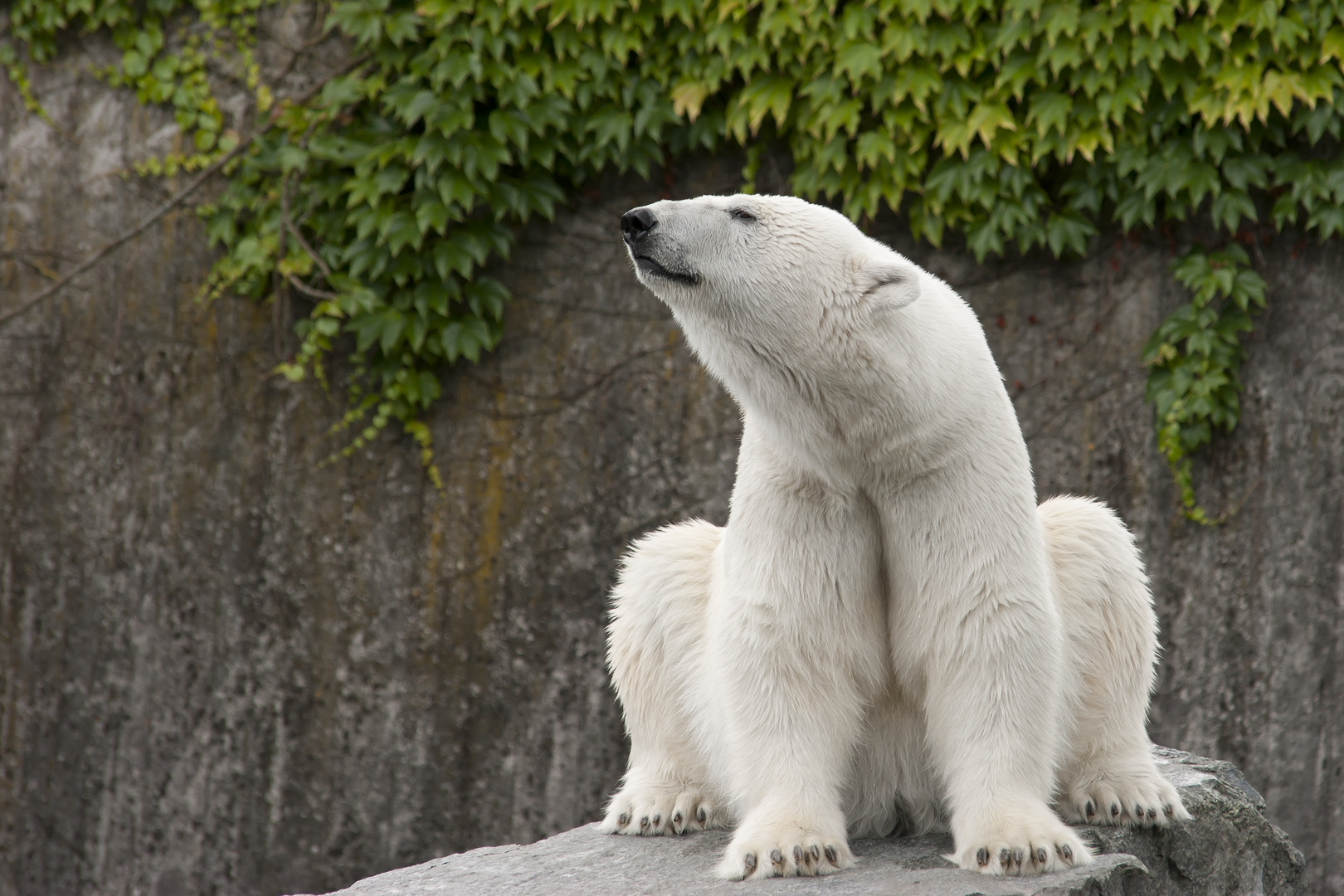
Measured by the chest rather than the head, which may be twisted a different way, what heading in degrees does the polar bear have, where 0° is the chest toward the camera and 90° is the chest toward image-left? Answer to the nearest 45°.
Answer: approximately 0°
